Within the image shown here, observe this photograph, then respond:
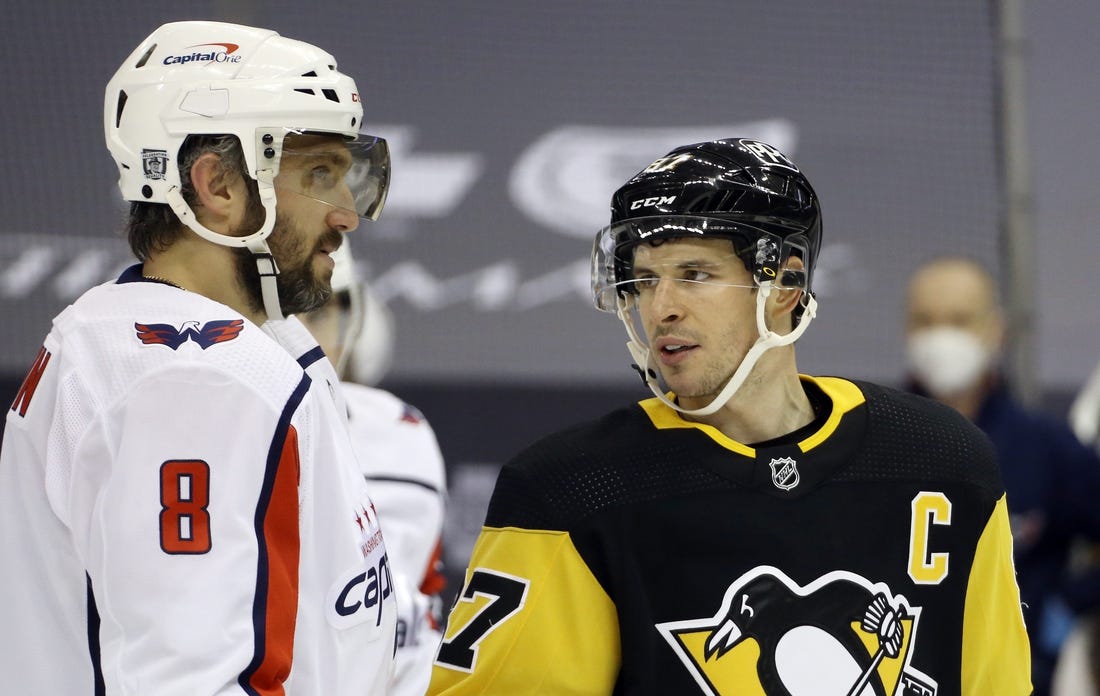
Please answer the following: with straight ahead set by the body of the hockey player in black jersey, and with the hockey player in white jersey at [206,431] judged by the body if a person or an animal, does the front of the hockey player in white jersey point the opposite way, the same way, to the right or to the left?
to the left

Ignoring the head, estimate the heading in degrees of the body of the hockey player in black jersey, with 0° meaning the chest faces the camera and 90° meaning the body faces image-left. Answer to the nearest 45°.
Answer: approximately 0°

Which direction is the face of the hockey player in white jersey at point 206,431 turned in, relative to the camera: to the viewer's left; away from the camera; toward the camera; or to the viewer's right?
to the viewer's right

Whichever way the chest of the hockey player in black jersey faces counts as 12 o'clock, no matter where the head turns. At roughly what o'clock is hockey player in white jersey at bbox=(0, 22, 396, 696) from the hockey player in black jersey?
The hockey player in white jersey is roughly at 2 o'clock from the hockey player in black jersey.

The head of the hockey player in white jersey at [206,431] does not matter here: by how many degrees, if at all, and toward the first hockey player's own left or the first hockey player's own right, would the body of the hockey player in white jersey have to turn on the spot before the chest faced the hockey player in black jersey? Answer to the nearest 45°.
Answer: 0° — they already face them

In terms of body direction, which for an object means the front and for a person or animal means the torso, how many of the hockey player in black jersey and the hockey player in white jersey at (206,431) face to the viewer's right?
1

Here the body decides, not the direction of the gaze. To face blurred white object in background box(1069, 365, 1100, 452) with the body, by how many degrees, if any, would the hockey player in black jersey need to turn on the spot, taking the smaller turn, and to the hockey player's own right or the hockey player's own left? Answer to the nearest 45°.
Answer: approximately 180°

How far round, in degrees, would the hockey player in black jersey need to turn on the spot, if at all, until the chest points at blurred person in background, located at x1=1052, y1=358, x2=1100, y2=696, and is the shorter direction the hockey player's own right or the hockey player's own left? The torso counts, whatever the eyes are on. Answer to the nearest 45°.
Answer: approximately 135° to the hockey player's own left

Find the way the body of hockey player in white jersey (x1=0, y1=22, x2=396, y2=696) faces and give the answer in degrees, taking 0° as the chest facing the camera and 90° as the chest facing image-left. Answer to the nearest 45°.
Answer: approximately 270°

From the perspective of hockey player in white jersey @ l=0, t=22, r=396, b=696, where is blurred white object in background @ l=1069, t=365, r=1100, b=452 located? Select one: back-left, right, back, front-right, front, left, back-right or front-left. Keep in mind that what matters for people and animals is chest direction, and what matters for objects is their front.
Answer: front-left
